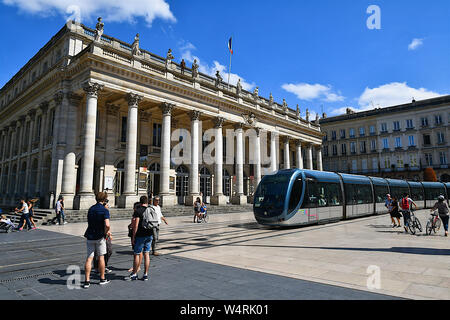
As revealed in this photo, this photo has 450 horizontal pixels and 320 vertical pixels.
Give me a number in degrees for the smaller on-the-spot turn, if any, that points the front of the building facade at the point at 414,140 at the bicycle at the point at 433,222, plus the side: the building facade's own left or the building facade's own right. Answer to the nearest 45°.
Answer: approximately 45° to the building facade's own left

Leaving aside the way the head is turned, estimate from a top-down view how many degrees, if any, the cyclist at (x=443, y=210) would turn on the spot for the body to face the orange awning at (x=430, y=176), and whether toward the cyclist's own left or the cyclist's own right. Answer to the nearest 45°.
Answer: approximately 45° to the cyclist's own right

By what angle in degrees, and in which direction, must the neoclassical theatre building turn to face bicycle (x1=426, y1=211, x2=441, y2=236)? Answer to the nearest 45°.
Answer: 0° — it already faces it

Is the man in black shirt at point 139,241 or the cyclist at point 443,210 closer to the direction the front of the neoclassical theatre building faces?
the cyclist

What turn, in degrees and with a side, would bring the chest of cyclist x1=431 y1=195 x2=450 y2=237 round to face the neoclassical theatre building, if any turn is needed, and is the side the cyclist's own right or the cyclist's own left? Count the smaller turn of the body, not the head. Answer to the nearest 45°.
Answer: approximately 45° to the cyclist's own left

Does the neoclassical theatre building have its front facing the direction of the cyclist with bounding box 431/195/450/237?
yes

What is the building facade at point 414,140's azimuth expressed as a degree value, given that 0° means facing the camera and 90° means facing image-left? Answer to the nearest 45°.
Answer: approximately 45°

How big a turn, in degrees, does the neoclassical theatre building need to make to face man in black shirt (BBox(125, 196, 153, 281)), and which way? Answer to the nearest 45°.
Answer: approximately 45° to its right

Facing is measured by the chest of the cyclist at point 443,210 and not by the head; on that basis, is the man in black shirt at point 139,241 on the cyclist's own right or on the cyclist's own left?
on the cyclist's own left

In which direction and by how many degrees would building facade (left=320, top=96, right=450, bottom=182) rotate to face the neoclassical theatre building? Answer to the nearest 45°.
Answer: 0° — it already faces it

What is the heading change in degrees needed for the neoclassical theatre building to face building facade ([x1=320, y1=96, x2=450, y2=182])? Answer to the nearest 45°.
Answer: approximately 45° to its left

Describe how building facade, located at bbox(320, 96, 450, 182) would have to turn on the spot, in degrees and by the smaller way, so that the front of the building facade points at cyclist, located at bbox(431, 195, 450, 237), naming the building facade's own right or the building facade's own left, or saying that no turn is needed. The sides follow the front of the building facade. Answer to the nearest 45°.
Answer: approximately 45° to the building facade's own left

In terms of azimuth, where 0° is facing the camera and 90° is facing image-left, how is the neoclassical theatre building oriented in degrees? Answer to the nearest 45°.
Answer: approximately 315°

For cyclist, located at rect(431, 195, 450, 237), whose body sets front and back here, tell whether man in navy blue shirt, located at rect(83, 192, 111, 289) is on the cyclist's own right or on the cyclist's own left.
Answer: on the cyclist's own left
